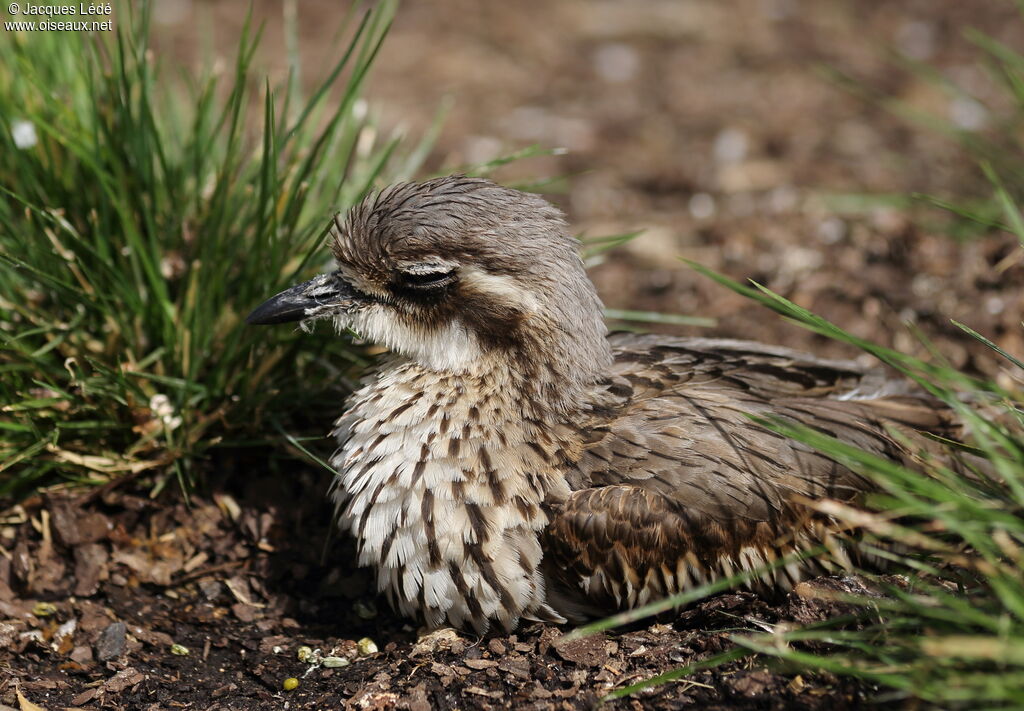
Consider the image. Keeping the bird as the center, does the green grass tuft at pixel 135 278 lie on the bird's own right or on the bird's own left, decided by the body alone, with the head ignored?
on the bird's own right

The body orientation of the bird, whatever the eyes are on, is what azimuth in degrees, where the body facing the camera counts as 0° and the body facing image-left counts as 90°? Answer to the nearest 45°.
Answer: approximately 45°
